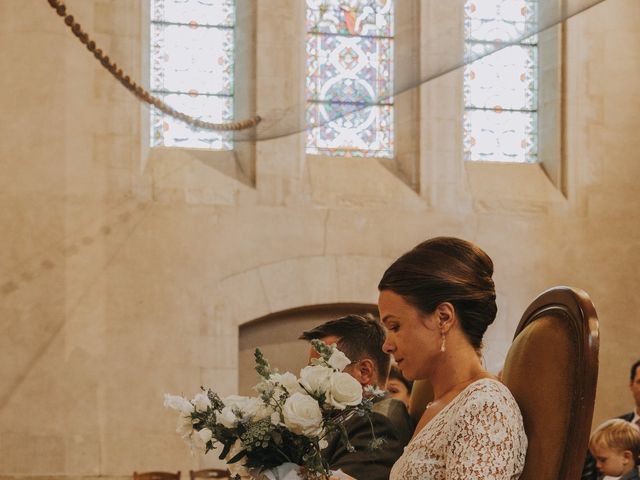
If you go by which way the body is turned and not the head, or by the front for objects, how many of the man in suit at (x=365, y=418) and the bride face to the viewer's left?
2

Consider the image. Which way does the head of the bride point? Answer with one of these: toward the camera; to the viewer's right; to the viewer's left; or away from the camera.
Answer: to the viewer's left

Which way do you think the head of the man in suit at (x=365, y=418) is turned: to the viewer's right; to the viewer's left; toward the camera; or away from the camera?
to the viewer's left

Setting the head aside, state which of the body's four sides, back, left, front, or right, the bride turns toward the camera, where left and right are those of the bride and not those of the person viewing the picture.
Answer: left

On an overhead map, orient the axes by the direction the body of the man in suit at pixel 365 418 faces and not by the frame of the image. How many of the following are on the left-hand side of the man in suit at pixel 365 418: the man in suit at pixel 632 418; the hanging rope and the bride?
1

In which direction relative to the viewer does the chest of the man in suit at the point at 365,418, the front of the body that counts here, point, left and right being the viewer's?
facing to the left of the viewer

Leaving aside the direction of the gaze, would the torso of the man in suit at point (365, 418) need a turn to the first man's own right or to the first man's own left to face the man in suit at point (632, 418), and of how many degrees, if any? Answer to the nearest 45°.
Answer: approximately 135° to the first man's own right
